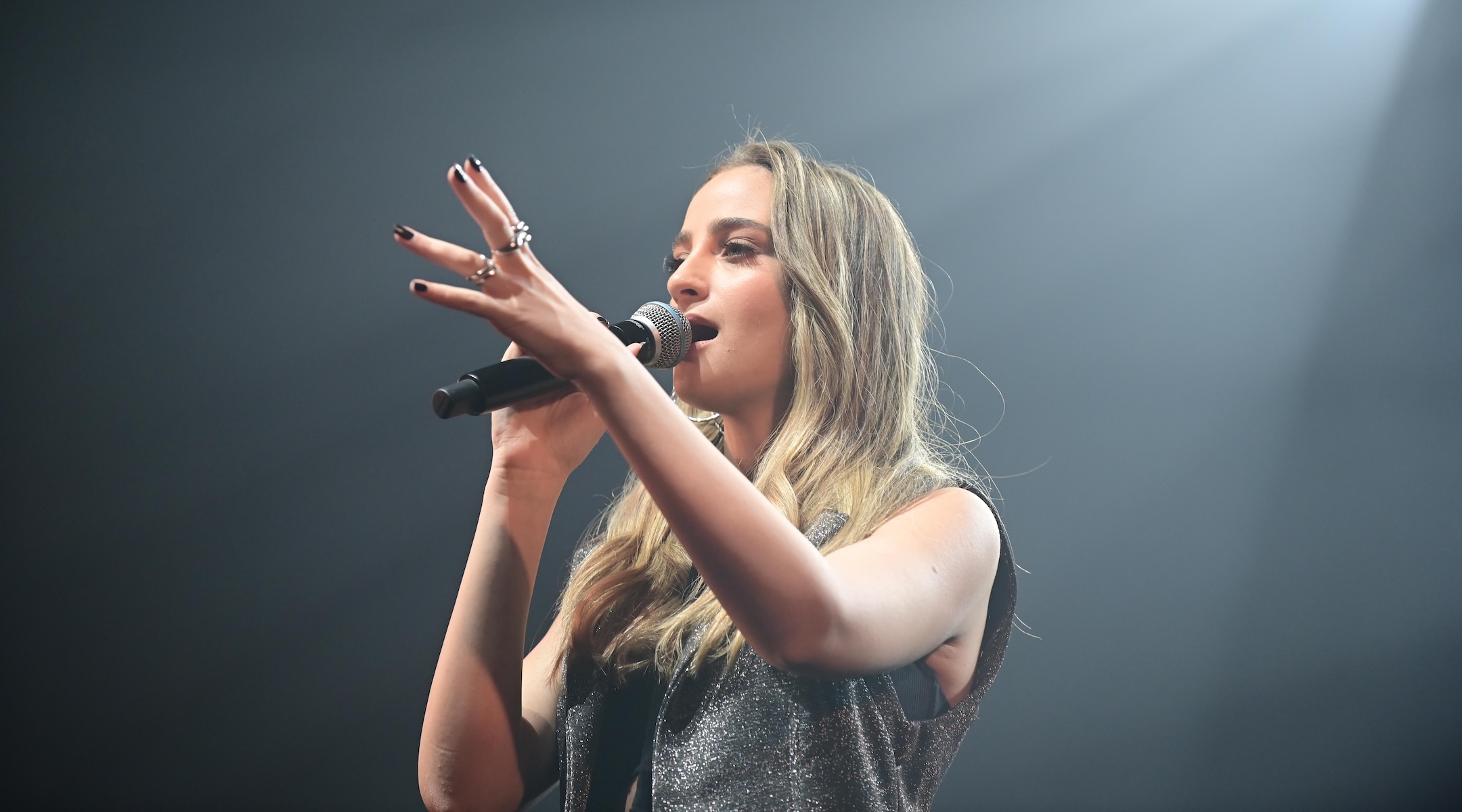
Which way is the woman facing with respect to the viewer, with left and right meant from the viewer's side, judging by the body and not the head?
facing the viewer and to the left of the viewer

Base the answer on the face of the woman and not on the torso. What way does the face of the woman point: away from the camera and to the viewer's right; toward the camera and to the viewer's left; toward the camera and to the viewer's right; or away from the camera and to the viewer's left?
toward the camera and to the viewer's left
